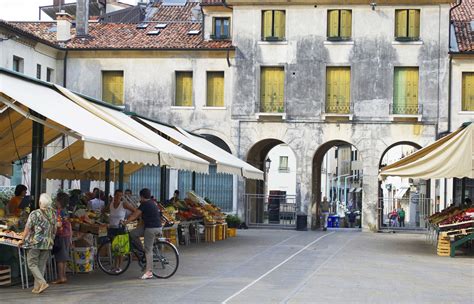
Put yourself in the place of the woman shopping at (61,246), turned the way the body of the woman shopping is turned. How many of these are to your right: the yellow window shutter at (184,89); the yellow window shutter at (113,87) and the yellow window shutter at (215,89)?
3

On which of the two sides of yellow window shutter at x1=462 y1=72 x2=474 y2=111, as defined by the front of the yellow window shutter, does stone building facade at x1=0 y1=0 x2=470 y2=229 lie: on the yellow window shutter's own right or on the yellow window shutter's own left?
on the yellow window shutter's own right

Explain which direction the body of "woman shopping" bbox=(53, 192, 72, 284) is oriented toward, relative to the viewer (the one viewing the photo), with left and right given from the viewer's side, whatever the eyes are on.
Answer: facing to the left of the viewer

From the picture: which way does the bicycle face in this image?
to the viewer's left

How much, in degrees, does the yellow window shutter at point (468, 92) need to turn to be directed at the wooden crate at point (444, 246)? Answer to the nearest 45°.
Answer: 0° — it already faces it

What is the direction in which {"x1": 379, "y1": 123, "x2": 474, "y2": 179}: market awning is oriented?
to the viewer's left

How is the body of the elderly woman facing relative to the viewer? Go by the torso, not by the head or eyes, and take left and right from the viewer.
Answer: facing away from the viewer and to the left of the viewer
